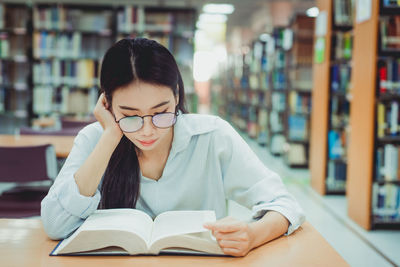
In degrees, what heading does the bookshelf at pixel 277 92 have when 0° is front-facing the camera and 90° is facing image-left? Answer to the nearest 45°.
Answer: approximately 45°

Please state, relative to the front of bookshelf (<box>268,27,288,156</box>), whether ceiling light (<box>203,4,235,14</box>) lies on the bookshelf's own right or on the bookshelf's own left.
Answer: on the bookshelf's own right

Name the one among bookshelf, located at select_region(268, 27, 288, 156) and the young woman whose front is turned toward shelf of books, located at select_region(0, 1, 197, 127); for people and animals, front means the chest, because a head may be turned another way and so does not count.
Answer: the bookshelf

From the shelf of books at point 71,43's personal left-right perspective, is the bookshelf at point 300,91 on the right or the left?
on its left

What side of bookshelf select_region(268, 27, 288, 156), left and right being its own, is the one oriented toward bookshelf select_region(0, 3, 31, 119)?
front

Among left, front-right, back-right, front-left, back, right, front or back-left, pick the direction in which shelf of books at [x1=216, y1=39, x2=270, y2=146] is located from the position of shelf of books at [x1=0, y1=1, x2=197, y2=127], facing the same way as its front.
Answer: back-left

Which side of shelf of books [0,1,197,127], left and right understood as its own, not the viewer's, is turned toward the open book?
front

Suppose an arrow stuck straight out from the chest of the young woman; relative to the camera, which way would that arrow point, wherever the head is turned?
toward the camera

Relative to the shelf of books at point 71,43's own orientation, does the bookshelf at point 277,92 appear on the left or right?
on its left

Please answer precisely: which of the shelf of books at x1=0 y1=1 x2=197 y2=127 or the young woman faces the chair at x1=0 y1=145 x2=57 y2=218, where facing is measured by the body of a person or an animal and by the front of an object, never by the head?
the shelf of books

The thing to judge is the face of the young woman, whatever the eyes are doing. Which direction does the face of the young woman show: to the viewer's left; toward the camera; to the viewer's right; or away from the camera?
toward the camera

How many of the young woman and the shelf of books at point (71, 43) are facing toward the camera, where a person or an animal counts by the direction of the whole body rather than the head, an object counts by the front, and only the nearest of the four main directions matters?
2

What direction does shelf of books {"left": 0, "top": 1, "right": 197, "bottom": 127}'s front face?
toward the camera

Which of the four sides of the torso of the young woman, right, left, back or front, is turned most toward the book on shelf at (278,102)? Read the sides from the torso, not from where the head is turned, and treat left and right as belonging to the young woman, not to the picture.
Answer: back
